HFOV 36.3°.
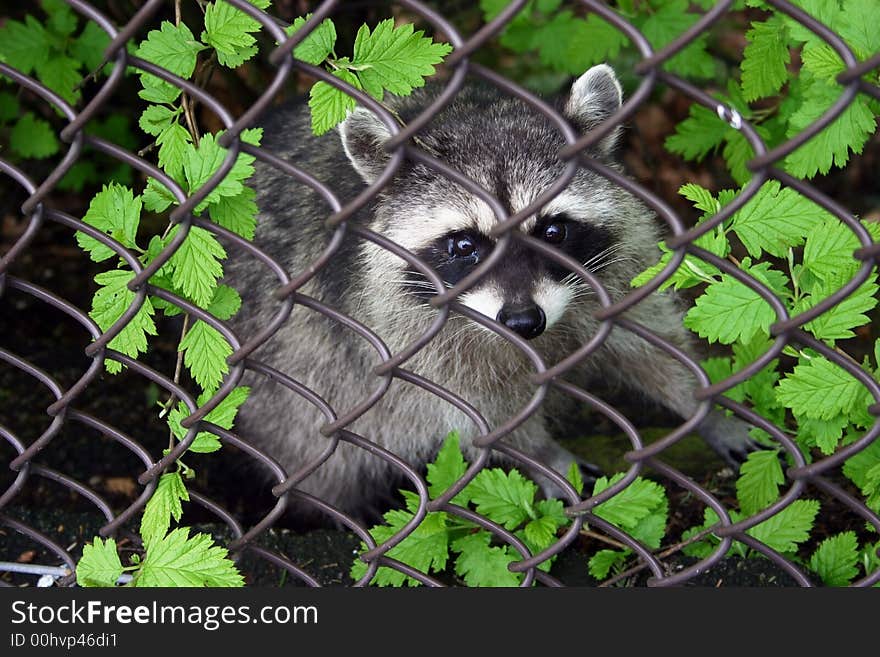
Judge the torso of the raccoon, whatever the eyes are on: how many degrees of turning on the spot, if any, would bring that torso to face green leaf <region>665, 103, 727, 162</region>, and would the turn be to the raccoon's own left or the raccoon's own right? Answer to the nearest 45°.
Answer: approximately 45° to the raccoon's own left

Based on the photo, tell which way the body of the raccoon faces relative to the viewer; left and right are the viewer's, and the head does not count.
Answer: facing the viewer and to the right of the viewer

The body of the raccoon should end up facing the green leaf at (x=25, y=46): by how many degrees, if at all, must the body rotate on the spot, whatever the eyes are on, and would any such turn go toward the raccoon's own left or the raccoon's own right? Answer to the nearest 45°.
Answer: approximately 90° to the raccoon's own right
